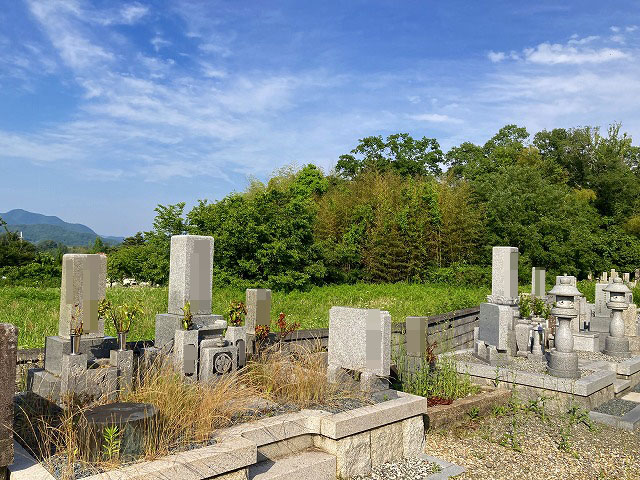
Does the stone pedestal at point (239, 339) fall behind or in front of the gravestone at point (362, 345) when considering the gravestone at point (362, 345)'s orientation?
in front

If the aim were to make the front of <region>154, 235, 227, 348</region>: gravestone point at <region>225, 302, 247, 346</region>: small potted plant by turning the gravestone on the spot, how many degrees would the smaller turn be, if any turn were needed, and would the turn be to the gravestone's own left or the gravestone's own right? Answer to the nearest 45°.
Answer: approximately 45° to the gravestone's own left

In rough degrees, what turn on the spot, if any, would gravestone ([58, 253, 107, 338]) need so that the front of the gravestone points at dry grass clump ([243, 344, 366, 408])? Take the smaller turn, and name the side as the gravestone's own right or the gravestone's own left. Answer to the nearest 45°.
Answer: approximately 45° to the gravestone's own left

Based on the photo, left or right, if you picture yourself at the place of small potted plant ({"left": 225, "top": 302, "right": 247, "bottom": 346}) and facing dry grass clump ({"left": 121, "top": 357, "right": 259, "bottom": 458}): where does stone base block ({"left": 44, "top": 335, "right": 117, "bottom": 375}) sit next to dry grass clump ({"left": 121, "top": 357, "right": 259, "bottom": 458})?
right

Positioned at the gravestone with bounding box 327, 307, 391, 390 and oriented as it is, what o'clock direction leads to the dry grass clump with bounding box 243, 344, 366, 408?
The dry grass clump is roughly at 3 o'clock from the gravestone.

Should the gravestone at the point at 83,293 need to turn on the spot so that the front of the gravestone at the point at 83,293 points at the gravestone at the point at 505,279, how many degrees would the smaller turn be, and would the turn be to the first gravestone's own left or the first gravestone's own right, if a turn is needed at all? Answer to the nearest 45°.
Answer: approximately 90° to the first gravestone's own left

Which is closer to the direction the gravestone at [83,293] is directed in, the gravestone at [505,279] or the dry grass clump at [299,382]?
the dry grass clump

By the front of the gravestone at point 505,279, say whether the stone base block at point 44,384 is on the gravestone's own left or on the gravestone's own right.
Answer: on the gravestone's own right

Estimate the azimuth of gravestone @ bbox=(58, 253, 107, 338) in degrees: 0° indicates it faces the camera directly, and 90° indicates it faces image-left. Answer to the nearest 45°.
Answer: approximately 0°

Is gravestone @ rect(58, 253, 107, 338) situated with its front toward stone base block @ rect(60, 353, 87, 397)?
yes

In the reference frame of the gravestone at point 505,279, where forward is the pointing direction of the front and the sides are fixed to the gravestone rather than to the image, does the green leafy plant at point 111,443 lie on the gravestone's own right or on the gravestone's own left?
on the gravestone's own right
